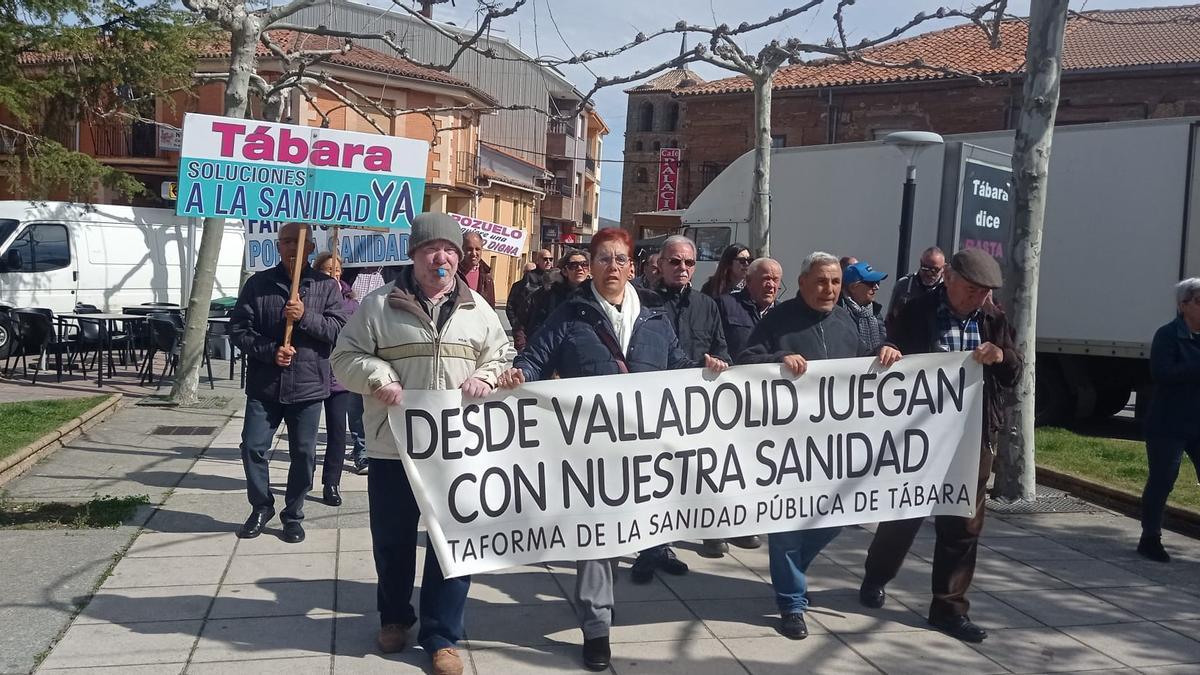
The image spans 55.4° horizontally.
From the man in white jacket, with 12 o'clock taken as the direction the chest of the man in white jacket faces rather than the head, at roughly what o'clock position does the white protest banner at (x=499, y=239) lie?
The white protest banner is roughly at 6 o'clock from the man in white jacket.

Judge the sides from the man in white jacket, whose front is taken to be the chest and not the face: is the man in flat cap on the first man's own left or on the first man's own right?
on the first man's own left

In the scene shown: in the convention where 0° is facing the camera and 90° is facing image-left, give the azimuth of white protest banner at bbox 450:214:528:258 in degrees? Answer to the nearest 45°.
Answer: approximately 0°

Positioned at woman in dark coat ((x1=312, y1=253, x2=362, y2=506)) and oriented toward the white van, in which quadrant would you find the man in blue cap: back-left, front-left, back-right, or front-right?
back-right

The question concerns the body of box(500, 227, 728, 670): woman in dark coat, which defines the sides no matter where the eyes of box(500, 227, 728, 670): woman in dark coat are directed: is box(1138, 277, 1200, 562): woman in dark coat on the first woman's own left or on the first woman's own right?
on the first woman's own left
